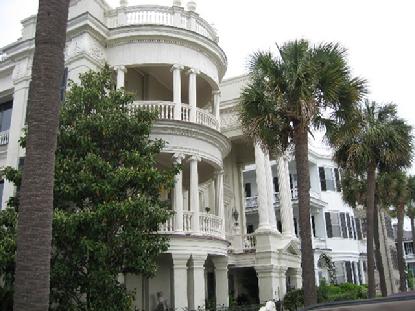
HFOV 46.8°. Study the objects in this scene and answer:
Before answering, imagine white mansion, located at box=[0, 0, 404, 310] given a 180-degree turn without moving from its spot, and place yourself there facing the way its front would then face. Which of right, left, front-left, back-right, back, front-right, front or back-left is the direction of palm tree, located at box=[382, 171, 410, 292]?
right

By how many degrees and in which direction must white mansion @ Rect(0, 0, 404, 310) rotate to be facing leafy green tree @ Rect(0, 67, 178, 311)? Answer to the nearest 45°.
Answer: approximately 45° to its right

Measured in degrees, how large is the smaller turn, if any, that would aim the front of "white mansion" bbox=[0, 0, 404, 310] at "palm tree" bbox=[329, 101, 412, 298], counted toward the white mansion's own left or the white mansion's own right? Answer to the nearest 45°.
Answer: approximately 45° to the white mansion's own left

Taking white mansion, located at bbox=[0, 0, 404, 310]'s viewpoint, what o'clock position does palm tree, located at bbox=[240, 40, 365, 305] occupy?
The palm tree is roughly at 12 o'clock from the white mansion.

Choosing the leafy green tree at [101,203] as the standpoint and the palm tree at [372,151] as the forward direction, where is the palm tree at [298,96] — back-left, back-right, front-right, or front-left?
front-right

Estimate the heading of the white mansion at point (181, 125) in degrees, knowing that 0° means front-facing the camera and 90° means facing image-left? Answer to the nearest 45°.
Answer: approximately 315°

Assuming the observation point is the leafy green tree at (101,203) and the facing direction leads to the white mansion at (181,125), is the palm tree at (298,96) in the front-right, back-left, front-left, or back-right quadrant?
front-right
